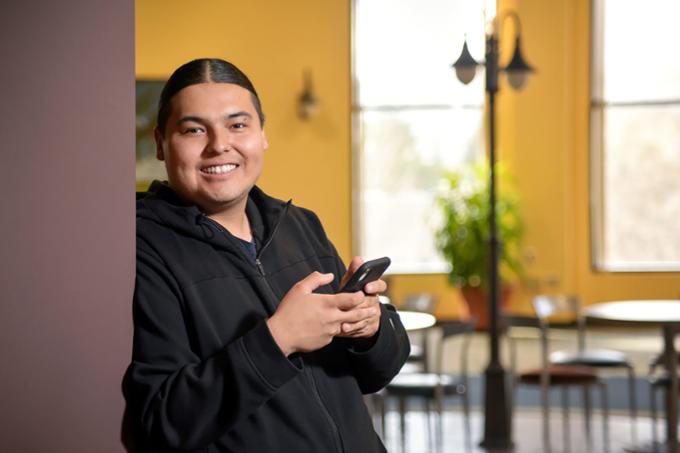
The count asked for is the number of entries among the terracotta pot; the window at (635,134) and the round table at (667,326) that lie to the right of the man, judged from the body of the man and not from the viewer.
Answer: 0

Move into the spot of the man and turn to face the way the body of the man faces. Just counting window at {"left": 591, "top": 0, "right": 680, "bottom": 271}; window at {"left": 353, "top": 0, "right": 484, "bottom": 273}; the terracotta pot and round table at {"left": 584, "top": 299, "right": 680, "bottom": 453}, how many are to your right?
0

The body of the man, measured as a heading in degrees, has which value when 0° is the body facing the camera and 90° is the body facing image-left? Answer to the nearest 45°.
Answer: approximately 315°

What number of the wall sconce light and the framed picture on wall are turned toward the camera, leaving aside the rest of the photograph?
2

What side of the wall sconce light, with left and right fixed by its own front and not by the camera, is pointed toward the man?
front

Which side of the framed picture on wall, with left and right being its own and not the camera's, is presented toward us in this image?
front

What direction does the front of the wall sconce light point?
toward the camera

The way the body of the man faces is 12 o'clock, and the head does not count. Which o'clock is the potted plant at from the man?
The potted plant is roughly at 8 o'clock from the man.

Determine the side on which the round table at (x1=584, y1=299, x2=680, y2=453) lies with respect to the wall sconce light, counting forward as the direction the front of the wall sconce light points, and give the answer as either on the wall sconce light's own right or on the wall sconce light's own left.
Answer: on the wall sconce light's own left

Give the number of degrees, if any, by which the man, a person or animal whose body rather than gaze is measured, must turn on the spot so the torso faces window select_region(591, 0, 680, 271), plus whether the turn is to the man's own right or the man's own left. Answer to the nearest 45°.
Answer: approximately 90° to the man's own left
